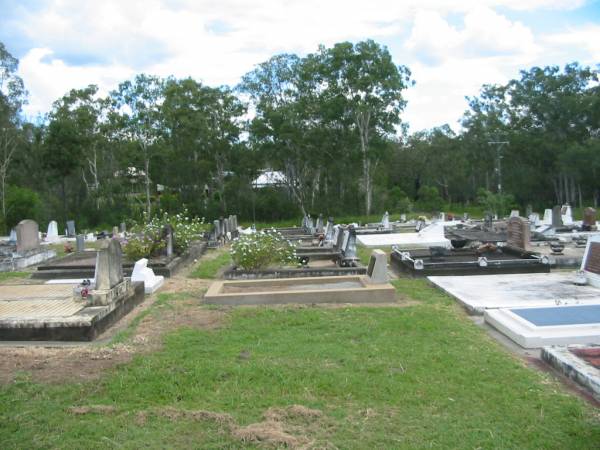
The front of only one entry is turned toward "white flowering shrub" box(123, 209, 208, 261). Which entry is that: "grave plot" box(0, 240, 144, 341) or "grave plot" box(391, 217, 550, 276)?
"grave plot" box(391, 217, 550, 276)

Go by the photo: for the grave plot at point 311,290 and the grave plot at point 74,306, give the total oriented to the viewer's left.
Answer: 2

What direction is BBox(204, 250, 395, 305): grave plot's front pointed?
to the viewer's left

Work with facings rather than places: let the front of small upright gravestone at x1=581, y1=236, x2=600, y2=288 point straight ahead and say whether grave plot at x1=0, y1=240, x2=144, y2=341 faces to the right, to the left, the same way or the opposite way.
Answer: the same way

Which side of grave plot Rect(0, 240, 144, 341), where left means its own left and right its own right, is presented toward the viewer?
left

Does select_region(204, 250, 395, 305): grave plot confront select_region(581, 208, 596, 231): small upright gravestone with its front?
no

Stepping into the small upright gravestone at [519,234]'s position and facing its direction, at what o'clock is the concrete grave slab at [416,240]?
The concrete grave slab is roughly at 3 o'clock from the small upright gravestone.

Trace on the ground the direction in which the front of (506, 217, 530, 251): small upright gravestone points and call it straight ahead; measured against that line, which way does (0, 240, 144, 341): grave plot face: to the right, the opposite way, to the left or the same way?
the same way

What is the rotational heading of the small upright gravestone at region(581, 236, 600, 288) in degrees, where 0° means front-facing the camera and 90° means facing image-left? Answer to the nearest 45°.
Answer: approximately 45°

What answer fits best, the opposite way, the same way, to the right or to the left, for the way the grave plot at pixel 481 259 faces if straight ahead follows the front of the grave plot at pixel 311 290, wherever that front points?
the same way

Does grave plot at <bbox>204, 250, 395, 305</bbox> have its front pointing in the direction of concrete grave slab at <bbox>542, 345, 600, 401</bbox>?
no

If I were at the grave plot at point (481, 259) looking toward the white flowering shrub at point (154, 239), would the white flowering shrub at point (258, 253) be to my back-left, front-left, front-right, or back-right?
front-left

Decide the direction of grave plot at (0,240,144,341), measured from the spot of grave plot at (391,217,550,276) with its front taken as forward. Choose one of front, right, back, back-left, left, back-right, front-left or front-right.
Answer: front-left

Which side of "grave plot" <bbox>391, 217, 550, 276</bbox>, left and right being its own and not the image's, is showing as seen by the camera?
left
